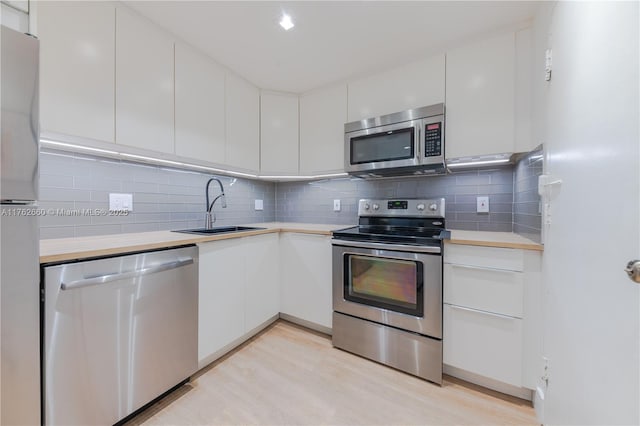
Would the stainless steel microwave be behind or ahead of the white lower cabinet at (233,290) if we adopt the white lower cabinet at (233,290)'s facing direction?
ahead

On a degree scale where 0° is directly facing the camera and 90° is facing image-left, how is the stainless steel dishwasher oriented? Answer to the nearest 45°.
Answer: approximately 315°

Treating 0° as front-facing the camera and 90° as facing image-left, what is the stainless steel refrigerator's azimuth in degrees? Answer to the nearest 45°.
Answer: approximately 315°

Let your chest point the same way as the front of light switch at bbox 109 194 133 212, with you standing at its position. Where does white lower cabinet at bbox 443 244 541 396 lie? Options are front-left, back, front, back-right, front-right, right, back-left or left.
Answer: front-left

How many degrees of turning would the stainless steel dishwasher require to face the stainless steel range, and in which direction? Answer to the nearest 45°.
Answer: approximately 45° to its left

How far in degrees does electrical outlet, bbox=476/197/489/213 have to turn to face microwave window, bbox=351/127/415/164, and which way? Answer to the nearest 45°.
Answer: approximately 45° to its right

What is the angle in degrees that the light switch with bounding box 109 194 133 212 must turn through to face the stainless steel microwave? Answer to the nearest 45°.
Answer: approximately 45° to its left

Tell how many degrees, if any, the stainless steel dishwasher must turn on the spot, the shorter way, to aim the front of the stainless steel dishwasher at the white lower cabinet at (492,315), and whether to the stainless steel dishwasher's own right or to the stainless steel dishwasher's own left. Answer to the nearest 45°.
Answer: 0° — it already faces it
